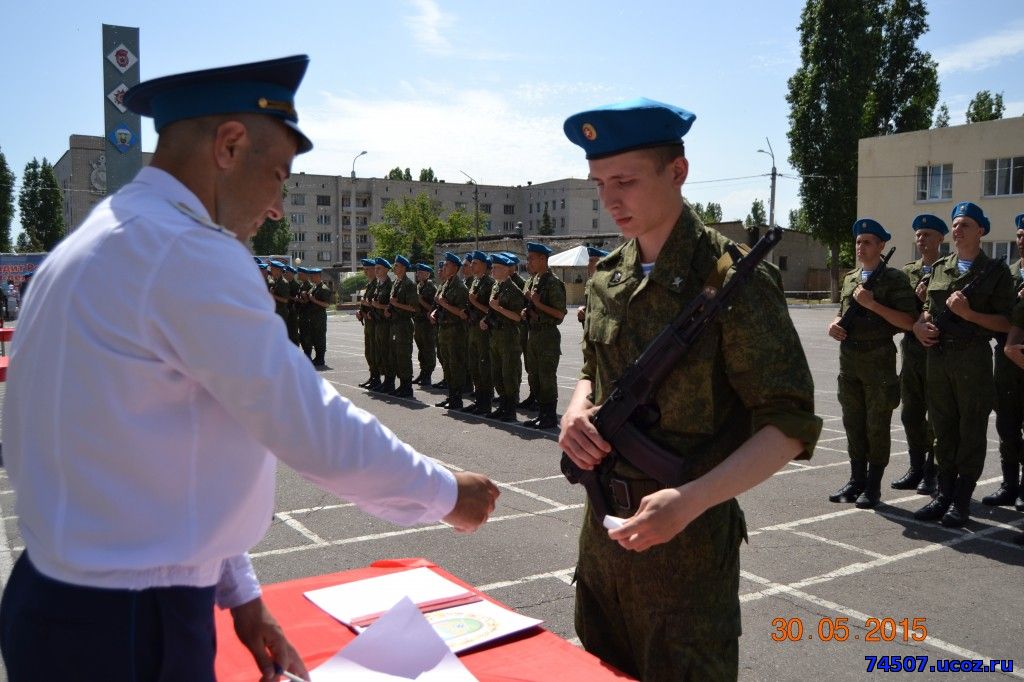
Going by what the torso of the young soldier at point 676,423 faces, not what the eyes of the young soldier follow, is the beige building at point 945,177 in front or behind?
behind

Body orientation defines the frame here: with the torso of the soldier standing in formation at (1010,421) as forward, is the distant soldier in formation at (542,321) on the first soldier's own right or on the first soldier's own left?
on the first soldier's own right

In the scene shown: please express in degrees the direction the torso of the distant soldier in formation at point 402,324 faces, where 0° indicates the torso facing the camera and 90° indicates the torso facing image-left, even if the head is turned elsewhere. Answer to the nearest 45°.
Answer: approximately 45°

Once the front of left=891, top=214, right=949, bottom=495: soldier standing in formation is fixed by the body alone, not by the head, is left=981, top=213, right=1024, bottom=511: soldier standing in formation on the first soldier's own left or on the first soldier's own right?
on the first soldier's own left

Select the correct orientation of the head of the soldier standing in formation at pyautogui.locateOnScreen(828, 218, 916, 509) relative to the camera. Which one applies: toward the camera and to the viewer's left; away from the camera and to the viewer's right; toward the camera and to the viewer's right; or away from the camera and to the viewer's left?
toward the camera and to the viewer's left

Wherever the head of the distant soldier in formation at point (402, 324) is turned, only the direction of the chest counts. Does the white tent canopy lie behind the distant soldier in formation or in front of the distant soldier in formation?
behind

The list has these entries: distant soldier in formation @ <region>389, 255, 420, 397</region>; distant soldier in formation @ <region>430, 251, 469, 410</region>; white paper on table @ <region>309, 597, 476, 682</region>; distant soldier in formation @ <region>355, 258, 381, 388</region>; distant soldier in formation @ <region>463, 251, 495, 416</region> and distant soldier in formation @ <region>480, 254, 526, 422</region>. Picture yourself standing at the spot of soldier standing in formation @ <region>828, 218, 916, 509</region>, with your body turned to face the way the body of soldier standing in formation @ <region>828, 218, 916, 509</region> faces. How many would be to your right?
5
